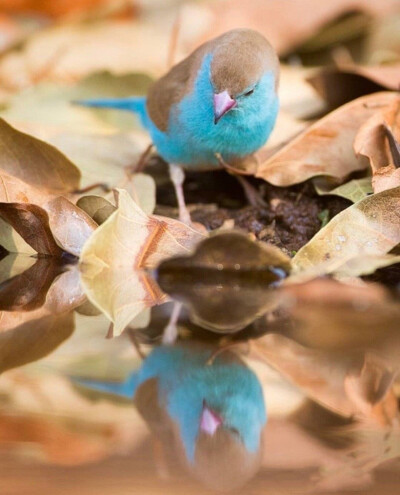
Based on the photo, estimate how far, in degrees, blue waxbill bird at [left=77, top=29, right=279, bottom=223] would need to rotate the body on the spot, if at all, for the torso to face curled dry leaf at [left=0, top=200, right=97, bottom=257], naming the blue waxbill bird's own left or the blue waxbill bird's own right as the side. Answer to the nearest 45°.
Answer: approximately 90° to the blue waxbill bird's own right

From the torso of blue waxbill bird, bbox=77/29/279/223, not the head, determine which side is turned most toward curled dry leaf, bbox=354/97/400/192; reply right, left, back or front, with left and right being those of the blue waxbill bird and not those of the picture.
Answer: left

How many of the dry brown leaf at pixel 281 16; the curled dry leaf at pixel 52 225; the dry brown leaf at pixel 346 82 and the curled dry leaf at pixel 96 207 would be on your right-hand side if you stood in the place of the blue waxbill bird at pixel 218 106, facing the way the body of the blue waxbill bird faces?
2

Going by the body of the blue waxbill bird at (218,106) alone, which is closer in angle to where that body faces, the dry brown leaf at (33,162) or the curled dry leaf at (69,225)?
the curled dry leaf

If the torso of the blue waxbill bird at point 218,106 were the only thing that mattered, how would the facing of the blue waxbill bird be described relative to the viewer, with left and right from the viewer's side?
facing the viewer and to the right of the viewer

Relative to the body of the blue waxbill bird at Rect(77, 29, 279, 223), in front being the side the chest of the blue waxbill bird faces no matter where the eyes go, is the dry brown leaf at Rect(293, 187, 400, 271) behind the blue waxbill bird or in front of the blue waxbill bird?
in front

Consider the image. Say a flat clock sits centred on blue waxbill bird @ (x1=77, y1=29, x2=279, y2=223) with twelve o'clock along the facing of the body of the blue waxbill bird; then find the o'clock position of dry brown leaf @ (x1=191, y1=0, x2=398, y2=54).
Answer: The dry brown leaf is roughly at 8 o'clock from the blue waxbill bird.

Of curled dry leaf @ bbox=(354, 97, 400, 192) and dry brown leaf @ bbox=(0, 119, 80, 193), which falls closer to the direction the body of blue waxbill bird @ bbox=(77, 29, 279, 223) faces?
the curled dry leaf

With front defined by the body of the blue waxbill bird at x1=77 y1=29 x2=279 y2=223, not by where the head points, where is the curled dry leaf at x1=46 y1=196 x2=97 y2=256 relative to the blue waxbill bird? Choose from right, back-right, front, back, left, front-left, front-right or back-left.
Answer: right

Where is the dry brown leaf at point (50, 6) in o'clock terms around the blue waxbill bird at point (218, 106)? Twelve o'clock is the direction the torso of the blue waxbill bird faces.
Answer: The dry brown leaf is roughly at 7 o'clock from the blue waxbill bird.

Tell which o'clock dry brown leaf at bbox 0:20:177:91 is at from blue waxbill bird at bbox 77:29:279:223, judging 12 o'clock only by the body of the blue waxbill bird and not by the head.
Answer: The dry brown leaf is roughly at 7 o'clock from the blue waxbill bird.

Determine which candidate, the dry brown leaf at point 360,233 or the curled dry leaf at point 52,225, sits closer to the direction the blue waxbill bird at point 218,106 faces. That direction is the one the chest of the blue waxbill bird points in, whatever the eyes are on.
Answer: the dry brown leaf
